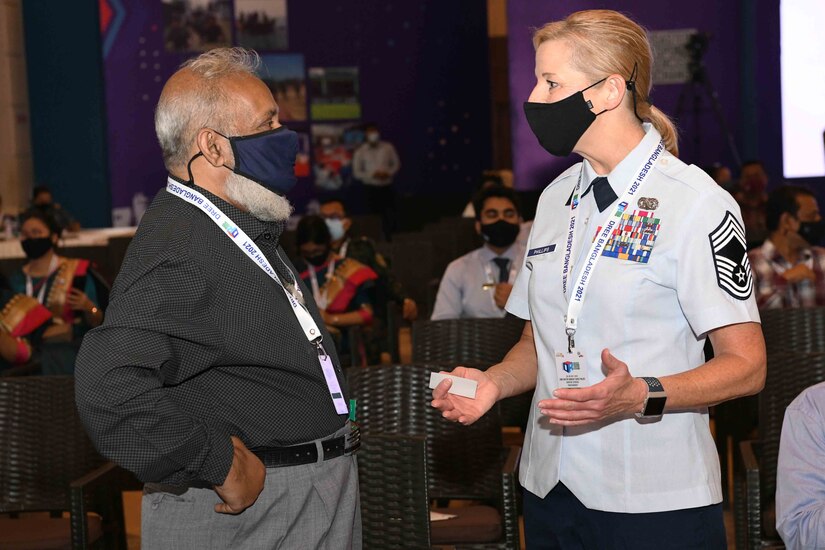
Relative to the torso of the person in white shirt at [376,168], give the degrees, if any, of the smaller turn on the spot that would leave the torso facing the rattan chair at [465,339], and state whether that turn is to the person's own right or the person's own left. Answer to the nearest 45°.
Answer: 0° — they already face it

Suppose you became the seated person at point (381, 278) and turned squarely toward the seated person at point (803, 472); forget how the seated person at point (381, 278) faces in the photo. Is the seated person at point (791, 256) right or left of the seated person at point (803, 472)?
left

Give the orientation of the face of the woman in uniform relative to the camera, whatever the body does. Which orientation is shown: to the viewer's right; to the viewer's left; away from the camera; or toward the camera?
to the viewer's left

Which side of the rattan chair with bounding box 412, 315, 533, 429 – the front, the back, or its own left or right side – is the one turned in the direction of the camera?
front

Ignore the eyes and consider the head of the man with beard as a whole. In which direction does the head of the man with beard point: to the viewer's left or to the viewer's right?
to the viewer's right

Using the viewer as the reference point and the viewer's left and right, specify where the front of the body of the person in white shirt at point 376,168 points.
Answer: facing the viewer

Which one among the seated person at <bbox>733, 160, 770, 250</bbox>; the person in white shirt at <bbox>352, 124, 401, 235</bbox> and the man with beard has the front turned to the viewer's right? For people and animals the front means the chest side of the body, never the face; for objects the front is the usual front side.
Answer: the man with beard

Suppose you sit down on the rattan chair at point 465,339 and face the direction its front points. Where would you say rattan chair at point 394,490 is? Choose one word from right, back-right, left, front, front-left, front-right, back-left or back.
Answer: front

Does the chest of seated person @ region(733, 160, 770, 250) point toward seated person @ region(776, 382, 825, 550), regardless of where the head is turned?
yes

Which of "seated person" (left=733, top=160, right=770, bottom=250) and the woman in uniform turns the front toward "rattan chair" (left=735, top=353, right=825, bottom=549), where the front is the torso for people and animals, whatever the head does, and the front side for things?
the seated person

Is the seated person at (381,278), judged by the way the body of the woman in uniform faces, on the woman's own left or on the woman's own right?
on the woman's own right

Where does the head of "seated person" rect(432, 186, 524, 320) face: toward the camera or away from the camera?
toward the camera

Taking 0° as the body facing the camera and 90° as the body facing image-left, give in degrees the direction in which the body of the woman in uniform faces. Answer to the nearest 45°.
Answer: approximately 45°

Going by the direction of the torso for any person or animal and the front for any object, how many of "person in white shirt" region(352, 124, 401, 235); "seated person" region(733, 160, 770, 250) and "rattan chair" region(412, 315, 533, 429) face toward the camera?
3

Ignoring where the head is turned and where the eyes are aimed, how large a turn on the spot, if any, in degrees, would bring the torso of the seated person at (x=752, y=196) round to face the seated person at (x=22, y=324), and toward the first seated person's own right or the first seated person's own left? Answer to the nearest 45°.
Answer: approximately 45° to the first seated person's own right

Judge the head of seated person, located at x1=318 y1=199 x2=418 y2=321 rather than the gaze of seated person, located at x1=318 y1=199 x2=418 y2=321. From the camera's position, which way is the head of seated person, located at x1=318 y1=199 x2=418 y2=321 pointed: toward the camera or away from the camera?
toward the camera

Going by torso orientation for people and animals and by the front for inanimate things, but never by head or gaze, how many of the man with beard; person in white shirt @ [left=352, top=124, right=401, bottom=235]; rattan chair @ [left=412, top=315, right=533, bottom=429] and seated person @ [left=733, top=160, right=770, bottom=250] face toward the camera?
3
